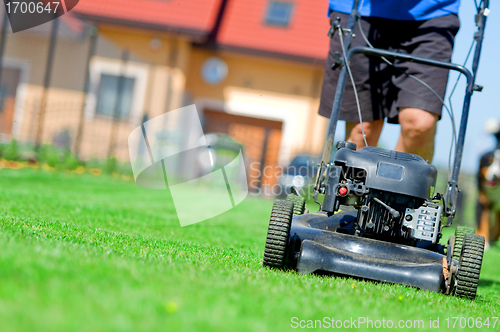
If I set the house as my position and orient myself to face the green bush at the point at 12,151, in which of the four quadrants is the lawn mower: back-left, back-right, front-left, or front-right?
front-left

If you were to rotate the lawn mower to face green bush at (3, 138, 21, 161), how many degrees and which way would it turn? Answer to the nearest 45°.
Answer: approximately 135° to its right

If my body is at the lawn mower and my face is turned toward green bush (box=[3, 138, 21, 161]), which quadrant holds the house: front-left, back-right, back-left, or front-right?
front-right

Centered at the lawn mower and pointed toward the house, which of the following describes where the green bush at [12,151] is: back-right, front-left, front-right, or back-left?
front-left

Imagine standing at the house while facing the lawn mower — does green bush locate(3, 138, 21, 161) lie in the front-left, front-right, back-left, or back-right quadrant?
front-right

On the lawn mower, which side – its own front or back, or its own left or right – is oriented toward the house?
back

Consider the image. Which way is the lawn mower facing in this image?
toward the camera
